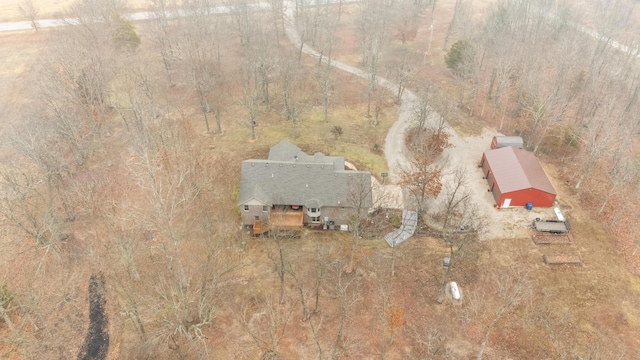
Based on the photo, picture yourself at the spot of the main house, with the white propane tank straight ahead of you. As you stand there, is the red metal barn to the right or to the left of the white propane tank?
left

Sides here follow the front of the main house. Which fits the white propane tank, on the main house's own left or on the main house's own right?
on the main house's own right

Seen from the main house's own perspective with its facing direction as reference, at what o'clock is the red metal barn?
The red metal barn is roughly at 3 o'clock from the main house.

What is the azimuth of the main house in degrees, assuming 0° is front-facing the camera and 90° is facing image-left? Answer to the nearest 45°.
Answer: approximately 180°

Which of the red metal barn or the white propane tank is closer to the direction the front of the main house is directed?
the red metal barn

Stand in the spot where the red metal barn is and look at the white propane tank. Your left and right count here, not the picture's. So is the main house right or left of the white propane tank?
right
